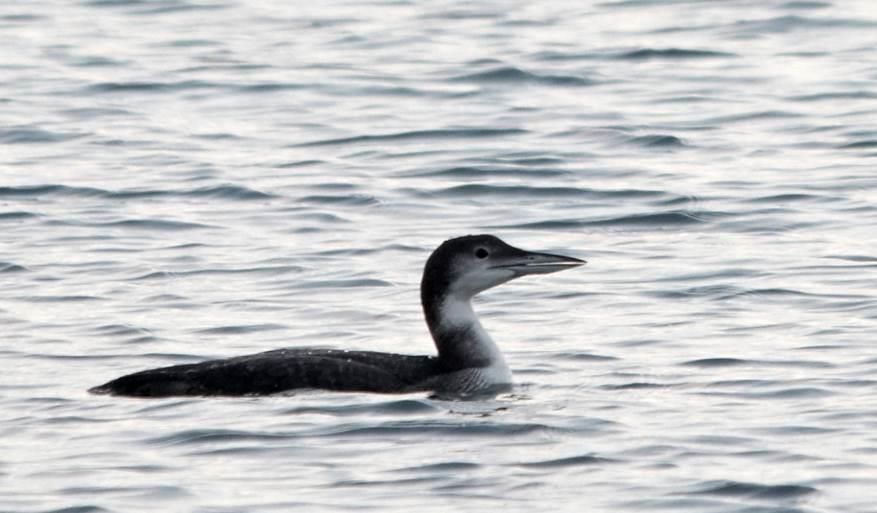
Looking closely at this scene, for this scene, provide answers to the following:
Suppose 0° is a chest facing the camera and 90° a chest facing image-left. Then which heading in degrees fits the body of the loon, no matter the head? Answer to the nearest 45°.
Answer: approximately 270°

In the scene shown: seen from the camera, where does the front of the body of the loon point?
to the viewer's right
